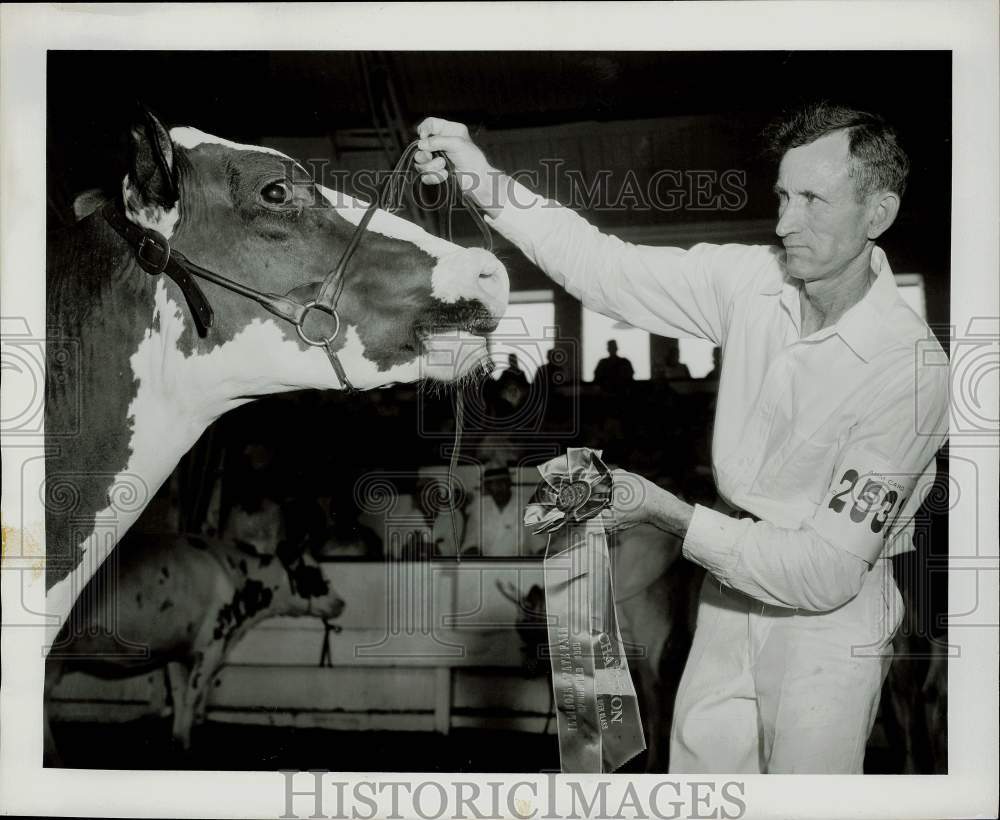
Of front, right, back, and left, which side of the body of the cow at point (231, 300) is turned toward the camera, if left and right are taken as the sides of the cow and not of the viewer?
right

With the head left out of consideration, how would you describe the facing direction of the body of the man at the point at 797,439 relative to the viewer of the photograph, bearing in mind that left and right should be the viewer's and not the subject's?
facing the viewer and to the left of the viewer

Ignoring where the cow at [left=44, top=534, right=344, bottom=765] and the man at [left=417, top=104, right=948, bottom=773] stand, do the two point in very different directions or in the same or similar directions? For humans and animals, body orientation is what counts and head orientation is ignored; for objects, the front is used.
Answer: very different directions

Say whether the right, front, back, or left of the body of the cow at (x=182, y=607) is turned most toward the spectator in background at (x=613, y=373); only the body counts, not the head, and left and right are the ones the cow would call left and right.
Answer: front

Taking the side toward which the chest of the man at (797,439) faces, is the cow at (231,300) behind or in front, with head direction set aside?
in front

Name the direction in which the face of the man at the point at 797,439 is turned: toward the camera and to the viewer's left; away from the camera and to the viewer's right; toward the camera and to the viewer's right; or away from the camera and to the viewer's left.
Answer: toward the camera and to the viewer's left

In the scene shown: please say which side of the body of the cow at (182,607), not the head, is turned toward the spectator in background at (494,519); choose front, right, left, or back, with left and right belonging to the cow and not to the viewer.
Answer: front

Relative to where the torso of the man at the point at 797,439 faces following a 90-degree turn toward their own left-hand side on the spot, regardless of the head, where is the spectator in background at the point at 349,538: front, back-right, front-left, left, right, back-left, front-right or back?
back-right

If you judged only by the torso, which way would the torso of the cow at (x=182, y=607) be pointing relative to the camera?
to the viewer's right
